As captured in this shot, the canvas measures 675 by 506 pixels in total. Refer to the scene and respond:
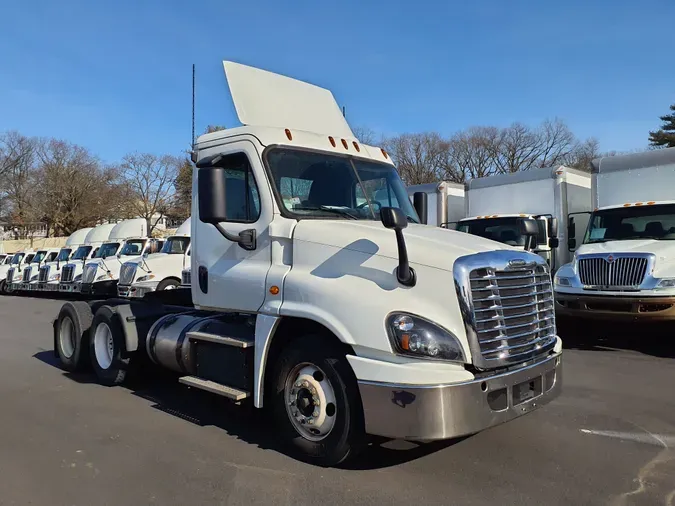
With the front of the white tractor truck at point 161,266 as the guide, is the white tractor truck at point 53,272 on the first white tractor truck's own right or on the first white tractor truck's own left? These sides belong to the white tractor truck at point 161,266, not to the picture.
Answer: on the first white tractor truck's own right

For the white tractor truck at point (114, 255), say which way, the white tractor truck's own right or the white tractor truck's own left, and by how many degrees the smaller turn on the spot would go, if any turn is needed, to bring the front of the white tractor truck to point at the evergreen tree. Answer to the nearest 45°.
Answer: approximately 135° to the white tractor truck's own left

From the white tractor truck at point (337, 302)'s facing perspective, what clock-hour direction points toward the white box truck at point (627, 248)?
The white box truck is roughly at 9 o'clock from the white tractor truck.
